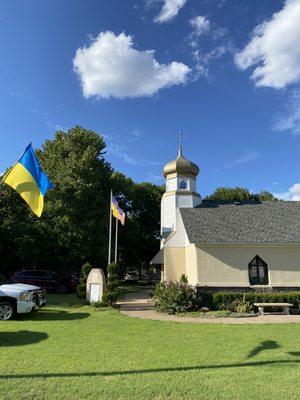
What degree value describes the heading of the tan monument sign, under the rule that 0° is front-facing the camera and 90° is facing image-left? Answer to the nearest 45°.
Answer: approximately 0°

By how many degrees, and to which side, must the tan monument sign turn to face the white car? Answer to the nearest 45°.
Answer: approximately 45° to its right

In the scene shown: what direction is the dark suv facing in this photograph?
to the viewer's right

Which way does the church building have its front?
to the viewer's left
